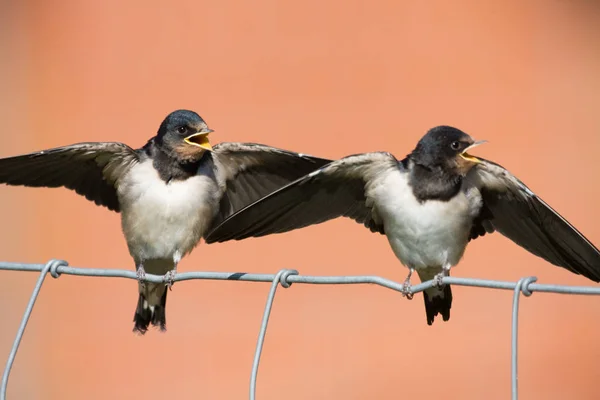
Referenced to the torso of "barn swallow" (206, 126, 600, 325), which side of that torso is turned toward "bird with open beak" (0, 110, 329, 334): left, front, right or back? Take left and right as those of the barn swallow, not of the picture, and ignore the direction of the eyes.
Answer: right

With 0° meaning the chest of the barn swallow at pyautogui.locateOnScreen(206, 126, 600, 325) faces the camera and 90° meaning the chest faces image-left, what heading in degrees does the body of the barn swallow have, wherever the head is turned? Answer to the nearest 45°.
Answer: approximately 0°
